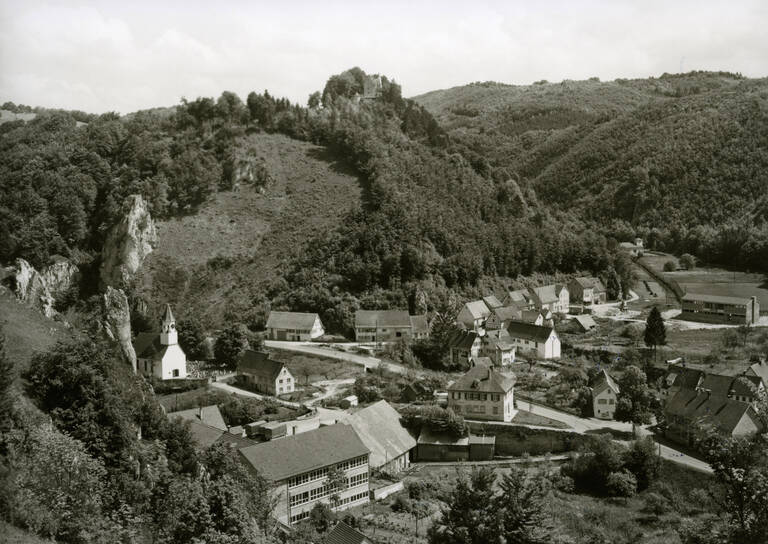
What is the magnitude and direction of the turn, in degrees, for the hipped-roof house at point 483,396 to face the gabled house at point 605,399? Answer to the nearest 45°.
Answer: approximately 90° to its left

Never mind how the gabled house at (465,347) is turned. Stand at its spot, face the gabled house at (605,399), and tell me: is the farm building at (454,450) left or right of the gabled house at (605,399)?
right

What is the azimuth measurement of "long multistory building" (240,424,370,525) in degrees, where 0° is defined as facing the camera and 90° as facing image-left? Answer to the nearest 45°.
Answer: approximately 315°

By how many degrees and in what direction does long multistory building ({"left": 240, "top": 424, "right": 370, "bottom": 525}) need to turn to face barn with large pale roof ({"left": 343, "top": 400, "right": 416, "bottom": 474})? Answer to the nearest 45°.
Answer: approximately 90° to its left

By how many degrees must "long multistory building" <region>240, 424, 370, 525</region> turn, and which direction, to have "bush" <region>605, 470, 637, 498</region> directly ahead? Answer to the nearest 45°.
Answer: approximately 45° to its left

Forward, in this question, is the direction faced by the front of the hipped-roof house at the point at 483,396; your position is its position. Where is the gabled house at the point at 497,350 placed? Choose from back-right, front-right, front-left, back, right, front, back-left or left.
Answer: back
